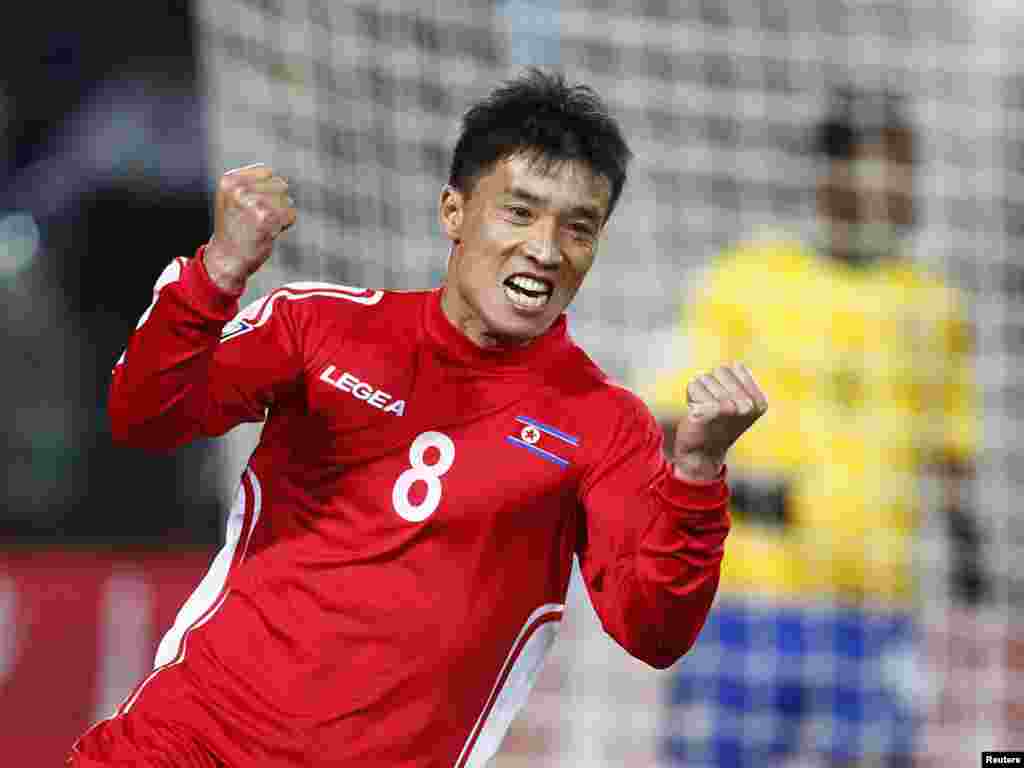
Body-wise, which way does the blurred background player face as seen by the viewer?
toward the camera

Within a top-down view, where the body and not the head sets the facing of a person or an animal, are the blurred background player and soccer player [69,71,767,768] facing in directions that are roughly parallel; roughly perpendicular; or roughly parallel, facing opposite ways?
roughly parallel

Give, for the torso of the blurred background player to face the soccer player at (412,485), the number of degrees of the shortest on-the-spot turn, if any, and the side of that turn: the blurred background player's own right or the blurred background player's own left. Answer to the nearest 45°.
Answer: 0° — they already face them

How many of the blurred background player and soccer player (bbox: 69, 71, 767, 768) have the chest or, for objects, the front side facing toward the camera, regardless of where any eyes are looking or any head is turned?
2

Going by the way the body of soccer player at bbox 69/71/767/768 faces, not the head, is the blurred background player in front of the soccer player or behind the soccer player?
behind

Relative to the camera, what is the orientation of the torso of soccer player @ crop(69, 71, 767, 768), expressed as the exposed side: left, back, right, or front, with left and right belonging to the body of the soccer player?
front
